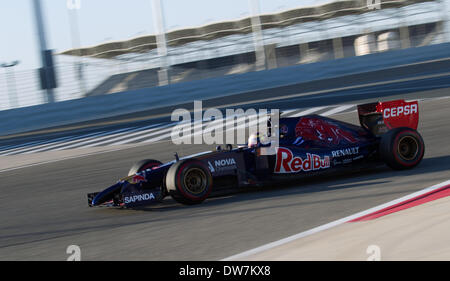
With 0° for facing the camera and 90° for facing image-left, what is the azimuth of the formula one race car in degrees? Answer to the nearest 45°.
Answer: approximately 45°

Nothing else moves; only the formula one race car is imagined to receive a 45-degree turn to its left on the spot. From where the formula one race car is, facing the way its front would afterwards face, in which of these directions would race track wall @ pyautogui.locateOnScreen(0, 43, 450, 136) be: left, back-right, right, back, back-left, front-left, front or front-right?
back
